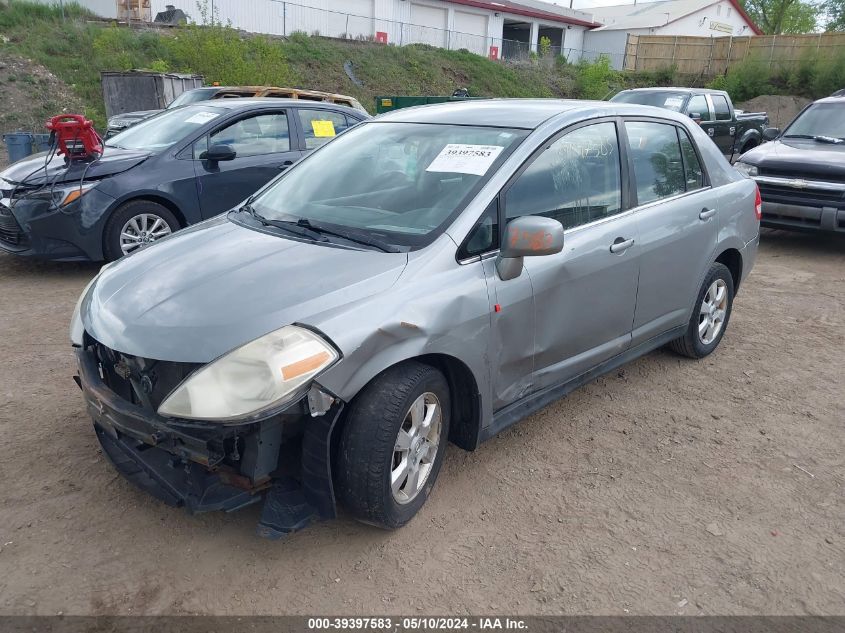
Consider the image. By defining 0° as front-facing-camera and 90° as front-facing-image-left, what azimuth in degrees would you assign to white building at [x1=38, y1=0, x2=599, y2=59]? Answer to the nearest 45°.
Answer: approximately 315°

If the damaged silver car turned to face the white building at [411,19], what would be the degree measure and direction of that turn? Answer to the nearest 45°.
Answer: approximately 135° to its right

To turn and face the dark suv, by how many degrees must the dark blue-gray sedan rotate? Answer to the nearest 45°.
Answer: approximately 135° to its left

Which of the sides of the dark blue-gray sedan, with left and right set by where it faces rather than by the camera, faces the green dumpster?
back

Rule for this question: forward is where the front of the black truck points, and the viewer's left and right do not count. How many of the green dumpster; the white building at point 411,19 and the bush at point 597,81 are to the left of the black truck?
0

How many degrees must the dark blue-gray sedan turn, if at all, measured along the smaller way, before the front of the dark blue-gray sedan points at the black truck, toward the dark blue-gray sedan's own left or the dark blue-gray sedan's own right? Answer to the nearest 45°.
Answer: approximately 180°

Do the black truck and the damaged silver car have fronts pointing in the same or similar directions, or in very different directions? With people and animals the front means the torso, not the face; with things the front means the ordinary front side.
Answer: same or similar directions

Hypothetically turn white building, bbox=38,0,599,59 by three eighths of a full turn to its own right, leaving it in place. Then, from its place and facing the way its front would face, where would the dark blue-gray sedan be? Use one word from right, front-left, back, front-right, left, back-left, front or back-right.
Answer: left

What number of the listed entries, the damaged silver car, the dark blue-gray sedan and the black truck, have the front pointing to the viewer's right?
0

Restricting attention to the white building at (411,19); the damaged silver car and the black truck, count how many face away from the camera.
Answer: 0

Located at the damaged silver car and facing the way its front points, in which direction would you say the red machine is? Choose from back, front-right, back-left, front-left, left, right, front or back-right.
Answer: right

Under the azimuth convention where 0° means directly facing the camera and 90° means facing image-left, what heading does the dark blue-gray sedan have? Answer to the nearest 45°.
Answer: approximately 45°

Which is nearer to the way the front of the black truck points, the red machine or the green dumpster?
the red machine

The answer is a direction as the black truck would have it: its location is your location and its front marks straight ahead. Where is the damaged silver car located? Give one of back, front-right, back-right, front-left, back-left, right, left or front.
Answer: front-left

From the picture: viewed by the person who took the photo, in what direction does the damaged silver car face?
facing the viewer and to the left of the viewer

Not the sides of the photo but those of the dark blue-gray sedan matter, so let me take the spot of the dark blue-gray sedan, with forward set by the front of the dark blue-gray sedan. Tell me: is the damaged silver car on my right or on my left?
on my left

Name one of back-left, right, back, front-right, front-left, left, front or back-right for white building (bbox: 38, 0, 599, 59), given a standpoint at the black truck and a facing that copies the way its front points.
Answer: right

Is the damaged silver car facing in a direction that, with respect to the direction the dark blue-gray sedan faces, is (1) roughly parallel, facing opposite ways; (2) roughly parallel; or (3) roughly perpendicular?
roughly parallel
